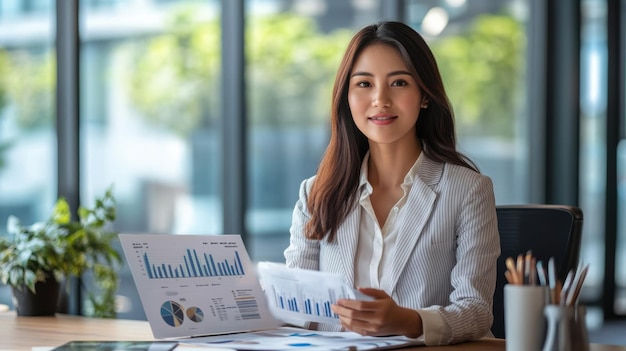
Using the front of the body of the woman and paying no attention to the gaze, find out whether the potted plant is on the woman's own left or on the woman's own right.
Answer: on the woman's own right

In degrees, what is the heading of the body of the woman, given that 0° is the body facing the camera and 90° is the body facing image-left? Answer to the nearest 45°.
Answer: approximately 45°

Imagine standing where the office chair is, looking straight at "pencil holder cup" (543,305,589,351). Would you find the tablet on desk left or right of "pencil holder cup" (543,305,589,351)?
right

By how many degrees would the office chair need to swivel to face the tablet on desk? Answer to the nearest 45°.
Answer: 0° — it already faces it

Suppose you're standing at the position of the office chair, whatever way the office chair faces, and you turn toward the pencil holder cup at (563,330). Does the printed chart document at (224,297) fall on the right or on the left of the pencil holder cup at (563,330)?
right

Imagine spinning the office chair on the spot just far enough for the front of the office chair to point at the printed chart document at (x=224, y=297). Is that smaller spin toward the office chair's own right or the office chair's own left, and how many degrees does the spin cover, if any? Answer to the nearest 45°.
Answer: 0° — it already faces it
